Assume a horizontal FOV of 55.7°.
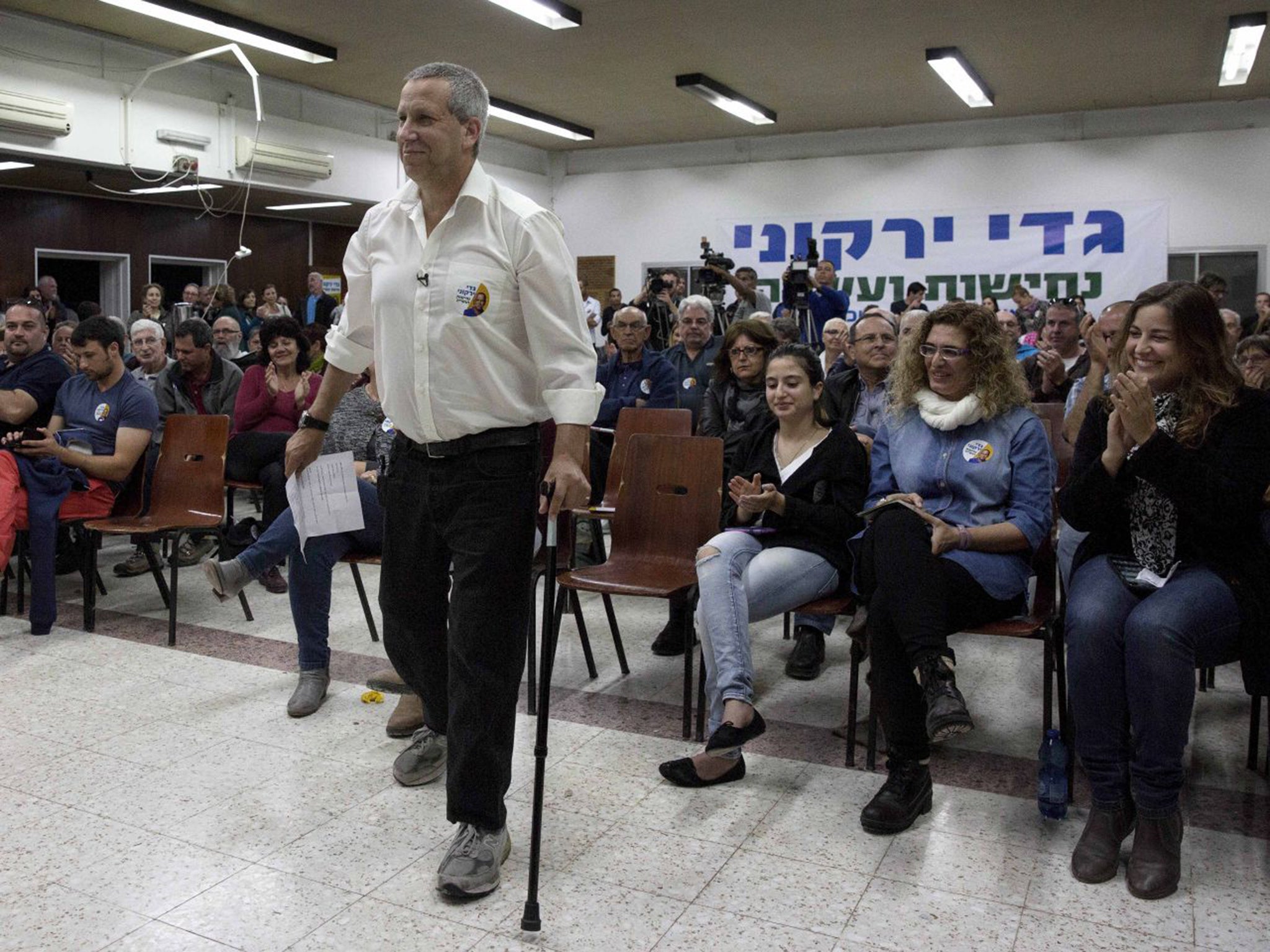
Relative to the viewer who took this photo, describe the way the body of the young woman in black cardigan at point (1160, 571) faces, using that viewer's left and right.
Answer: facing the viewer and to the left of the viewer

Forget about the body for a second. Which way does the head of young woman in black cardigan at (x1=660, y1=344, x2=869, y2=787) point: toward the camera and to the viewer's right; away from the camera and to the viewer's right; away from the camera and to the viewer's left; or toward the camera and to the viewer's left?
toward the camera and to the viewer's left

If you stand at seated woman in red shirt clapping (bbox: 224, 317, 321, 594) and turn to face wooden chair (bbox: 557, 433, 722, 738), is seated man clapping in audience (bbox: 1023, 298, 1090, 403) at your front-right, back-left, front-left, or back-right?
front-left

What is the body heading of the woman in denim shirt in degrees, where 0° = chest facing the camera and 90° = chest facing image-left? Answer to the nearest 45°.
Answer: approximately 45°

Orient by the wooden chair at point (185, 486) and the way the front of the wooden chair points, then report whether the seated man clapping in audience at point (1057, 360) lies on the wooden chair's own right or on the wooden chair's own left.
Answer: on the wooden chair's own left

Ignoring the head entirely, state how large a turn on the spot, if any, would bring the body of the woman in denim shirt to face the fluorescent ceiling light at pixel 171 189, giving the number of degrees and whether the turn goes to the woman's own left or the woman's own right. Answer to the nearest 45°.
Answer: approximately 90° to the woman's own right

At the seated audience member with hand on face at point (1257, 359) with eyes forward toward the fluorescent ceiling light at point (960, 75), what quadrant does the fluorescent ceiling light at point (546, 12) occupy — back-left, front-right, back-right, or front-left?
front-left

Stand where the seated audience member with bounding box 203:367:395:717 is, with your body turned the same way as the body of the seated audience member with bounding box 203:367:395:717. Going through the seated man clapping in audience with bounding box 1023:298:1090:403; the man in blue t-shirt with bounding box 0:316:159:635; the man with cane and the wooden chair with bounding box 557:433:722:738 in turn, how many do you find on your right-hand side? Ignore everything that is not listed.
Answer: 1

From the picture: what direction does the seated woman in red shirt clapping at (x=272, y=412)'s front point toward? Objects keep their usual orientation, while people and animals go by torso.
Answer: toward the camera

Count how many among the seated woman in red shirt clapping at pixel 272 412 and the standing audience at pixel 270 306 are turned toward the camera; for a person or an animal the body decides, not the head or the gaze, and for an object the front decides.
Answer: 2

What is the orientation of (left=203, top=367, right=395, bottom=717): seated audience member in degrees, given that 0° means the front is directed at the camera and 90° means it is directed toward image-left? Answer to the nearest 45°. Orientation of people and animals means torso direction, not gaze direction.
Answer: approximately 45°

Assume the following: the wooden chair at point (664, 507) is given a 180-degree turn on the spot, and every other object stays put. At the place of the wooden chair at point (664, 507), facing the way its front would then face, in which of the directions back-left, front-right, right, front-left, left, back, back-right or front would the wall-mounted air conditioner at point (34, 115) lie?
left

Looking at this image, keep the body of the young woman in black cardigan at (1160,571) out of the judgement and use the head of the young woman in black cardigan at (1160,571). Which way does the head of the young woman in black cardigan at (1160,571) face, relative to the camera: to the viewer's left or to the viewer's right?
to the viewer's left

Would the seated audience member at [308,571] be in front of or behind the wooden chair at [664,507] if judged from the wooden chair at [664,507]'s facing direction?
in front

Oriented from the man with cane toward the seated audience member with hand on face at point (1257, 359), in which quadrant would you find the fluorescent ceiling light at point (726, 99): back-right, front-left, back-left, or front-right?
front-left

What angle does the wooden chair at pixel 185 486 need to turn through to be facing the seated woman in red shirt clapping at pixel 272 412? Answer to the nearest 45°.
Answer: approximately 180°
